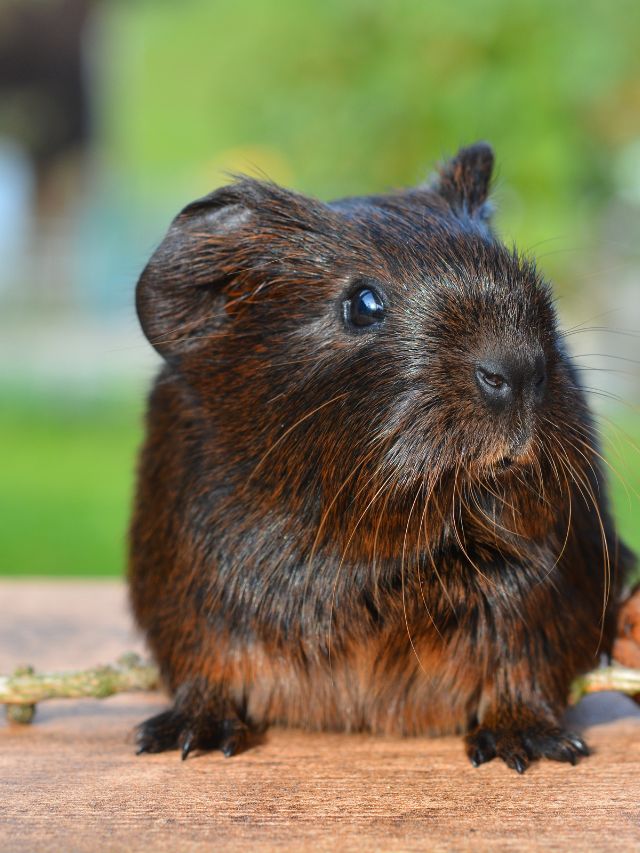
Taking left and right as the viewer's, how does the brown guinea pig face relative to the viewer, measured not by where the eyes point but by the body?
facing the viewer and to the right of the viewer
